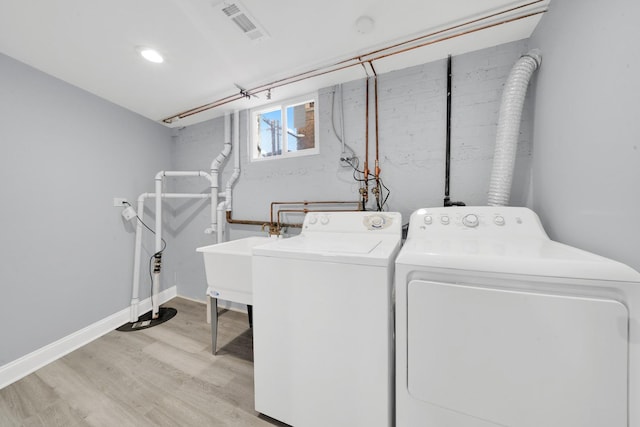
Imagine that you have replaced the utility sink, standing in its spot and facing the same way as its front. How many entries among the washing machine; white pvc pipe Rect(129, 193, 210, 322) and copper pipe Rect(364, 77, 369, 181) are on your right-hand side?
1

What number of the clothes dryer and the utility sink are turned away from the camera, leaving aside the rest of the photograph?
0

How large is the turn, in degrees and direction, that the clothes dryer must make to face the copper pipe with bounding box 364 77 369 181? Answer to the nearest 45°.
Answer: approximately 135° to its right

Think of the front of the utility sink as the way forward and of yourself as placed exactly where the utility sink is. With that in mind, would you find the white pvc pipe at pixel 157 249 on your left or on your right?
on your right

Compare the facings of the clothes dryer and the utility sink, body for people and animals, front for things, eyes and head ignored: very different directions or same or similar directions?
same or similar directions

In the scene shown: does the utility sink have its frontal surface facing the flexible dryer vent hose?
no

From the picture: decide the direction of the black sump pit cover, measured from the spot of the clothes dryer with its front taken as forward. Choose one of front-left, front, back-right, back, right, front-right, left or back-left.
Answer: right

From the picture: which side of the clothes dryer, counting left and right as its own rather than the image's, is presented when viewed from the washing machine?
right

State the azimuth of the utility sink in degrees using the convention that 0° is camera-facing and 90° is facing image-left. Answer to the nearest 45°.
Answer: approximately 45°

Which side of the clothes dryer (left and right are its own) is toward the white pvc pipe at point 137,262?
right

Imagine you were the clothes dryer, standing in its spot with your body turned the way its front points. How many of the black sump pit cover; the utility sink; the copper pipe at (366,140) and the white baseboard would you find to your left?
0

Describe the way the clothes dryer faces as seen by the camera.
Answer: facing the viewer
